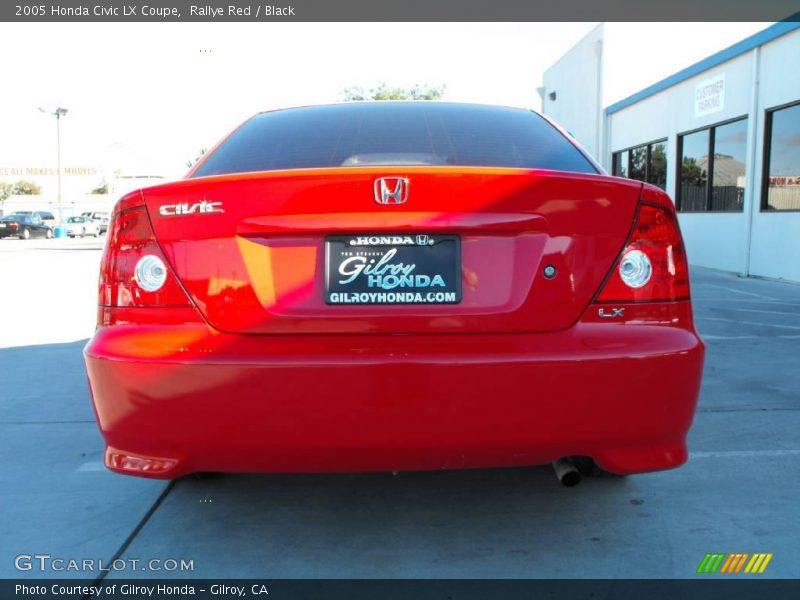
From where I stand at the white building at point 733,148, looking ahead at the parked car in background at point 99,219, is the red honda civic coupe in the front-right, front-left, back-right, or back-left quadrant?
back-left

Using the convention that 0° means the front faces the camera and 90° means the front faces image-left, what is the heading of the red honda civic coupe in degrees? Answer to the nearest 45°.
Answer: approximately 180°

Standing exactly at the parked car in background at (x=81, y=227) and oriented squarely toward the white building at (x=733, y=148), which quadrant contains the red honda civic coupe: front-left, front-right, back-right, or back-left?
front-right

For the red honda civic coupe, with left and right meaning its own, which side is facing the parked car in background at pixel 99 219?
front

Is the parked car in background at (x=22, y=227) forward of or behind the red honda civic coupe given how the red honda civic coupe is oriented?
forward

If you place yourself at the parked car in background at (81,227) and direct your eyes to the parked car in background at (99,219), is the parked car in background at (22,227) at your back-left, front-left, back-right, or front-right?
back-left

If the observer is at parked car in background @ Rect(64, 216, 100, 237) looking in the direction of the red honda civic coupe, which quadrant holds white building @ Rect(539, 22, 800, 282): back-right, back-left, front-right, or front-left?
front-left

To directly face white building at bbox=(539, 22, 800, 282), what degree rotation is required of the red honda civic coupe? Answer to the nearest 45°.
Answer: approximately 45° to its right
